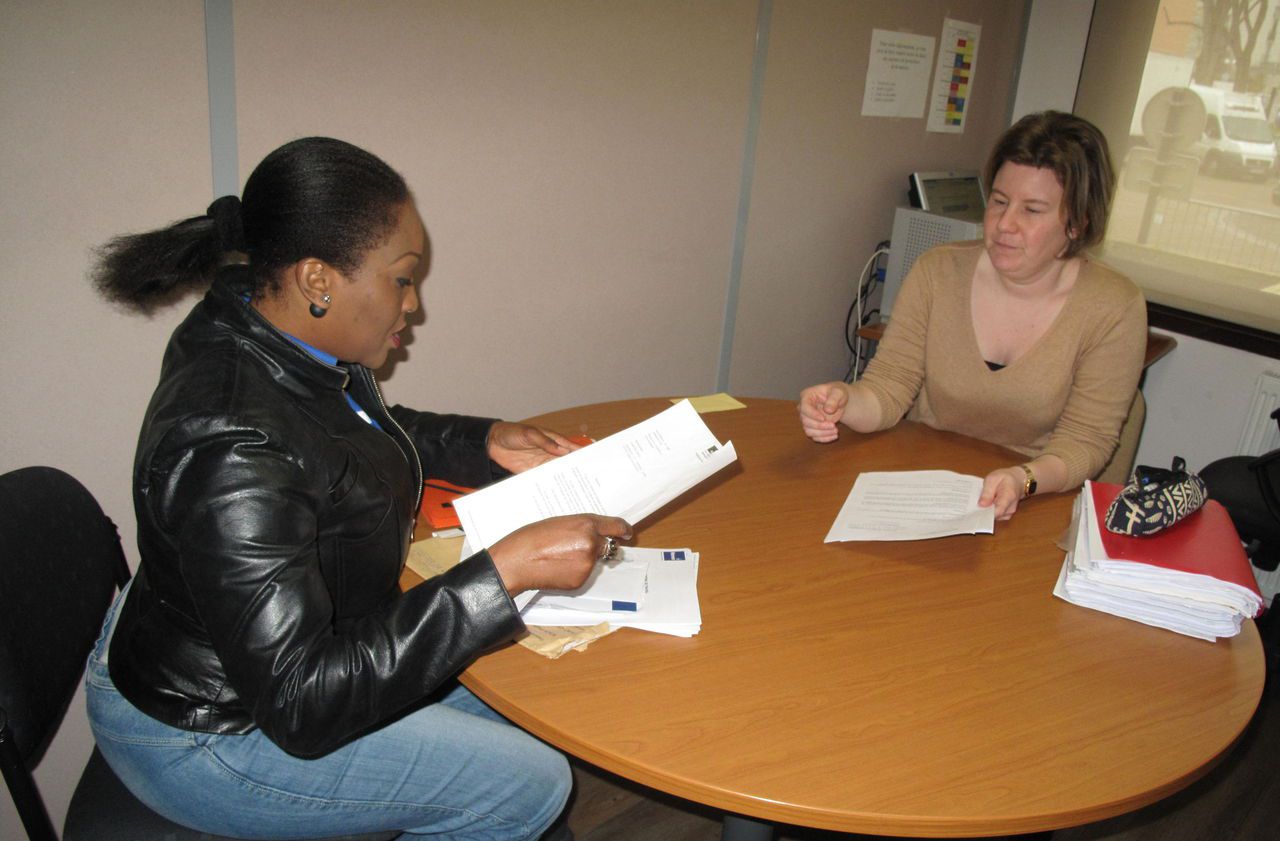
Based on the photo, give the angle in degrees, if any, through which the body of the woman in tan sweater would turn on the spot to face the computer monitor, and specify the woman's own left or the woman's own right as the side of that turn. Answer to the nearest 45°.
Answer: approximately 135° to the woman's own right

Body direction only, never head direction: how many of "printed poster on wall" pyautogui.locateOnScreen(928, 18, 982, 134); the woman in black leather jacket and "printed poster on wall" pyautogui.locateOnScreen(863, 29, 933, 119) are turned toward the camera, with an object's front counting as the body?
2

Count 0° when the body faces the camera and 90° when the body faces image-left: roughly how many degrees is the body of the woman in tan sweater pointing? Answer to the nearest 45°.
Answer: approximately 45°

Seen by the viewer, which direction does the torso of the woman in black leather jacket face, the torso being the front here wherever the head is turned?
to the viewer's right

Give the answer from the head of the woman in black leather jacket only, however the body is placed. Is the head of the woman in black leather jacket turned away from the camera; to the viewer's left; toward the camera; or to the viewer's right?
to the viewer's right

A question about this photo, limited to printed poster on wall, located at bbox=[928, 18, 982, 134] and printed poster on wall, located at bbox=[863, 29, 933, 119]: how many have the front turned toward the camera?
2

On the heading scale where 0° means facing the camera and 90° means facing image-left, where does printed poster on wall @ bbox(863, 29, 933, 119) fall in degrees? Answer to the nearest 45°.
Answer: approximately 0°

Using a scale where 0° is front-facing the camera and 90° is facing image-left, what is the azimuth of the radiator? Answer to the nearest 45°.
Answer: approximately 45°

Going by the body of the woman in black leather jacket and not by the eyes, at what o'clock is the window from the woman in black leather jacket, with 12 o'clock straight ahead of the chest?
The window is roughly at 11 o'clock from the woman in black leather jacket.

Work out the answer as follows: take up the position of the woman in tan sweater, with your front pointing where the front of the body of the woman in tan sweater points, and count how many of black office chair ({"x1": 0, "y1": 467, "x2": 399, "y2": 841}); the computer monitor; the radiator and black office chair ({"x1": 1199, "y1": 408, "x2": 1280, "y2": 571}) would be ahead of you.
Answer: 1

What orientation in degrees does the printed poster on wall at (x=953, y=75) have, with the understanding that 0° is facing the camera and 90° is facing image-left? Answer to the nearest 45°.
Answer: approximately 0°

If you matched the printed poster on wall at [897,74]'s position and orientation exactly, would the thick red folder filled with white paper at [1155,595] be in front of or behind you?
in front

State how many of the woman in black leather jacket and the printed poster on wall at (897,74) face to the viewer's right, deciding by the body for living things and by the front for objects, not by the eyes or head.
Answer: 1
